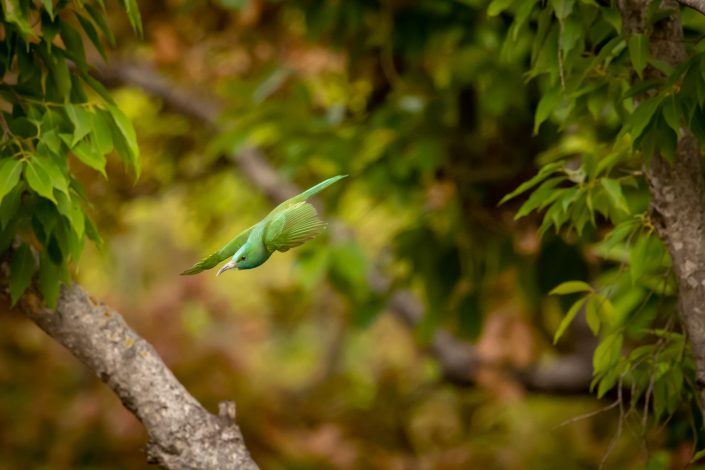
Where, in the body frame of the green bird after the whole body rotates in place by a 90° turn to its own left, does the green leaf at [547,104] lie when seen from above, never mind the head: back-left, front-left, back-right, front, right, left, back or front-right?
back-left

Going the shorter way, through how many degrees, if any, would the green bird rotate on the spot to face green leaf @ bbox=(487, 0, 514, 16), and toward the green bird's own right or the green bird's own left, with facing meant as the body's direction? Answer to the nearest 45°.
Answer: approximately 135° to the green bird's own right

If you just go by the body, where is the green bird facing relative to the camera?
to the viewer's left

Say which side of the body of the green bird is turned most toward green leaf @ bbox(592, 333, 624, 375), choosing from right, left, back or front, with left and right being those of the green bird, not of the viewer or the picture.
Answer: back
